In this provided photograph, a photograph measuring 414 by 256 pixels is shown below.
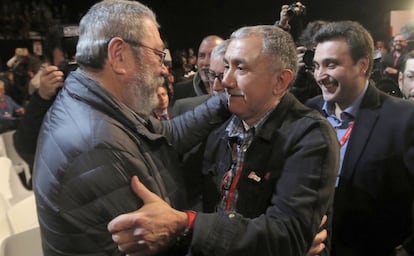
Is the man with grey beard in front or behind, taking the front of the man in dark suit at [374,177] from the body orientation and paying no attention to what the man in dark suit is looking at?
in front

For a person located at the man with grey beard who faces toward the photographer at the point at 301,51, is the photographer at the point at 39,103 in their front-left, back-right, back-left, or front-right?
front-left

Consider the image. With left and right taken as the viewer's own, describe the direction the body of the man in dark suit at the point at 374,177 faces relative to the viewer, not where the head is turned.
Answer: facing the viewer and to the left of the viewer

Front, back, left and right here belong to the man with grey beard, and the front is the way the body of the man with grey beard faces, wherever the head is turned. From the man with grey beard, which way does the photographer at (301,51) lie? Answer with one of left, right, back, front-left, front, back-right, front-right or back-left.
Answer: front-left

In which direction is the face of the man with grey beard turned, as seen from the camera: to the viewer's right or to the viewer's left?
to the viewer's right

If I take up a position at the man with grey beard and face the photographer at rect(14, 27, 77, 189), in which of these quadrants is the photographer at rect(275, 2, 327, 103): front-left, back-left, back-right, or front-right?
front-right

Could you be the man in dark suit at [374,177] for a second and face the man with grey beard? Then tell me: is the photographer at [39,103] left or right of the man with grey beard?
right

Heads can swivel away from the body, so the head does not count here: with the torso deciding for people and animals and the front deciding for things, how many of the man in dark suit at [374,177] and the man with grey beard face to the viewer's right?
1

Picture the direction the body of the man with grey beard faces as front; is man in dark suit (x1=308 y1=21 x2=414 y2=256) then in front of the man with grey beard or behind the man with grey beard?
in front

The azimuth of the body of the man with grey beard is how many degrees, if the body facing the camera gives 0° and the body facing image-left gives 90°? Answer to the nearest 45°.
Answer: approximately 270°

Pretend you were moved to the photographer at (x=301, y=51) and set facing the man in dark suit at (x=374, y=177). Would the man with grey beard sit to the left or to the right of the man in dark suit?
right

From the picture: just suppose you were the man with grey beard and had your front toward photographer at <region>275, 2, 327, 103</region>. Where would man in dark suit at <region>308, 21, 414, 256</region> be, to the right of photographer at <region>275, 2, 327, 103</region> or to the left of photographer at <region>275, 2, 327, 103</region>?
right

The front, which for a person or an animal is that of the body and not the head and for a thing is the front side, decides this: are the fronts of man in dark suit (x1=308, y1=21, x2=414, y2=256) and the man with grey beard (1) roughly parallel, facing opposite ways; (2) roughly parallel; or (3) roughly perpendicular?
roughly parallel, facing opposite ways

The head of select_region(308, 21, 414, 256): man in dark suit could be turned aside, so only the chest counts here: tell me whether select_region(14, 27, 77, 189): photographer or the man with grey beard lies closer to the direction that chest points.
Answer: the man with grey beard

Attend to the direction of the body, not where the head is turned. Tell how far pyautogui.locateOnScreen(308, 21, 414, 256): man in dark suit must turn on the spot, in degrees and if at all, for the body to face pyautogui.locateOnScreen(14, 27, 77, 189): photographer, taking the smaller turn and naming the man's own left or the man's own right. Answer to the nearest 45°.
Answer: approximately 45° to the man's own right

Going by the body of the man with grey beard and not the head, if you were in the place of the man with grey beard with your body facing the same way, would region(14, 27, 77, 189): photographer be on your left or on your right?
on your left
